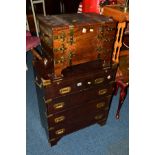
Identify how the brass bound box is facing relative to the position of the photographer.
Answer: facing the viewer and to the right of the viewer

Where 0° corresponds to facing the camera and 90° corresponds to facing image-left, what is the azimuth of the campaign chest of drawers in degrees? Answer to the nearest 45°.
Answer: approximately 315°
